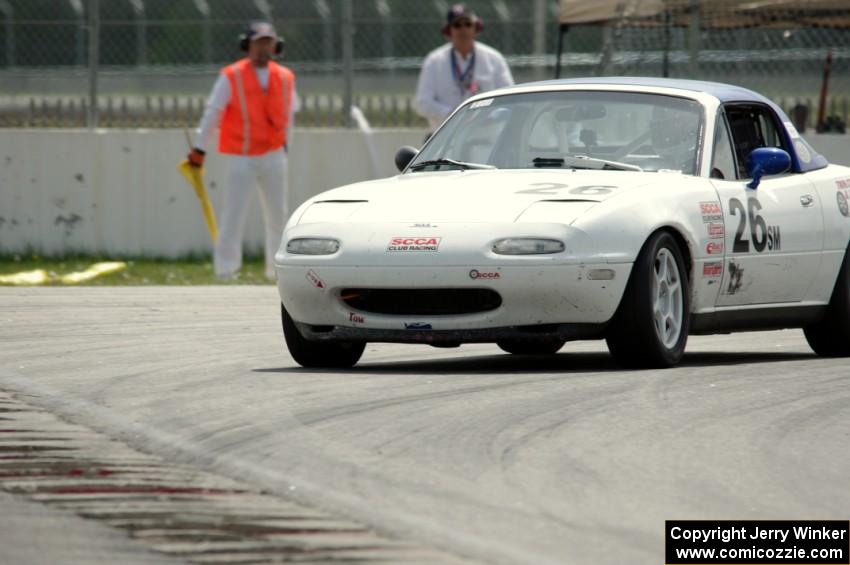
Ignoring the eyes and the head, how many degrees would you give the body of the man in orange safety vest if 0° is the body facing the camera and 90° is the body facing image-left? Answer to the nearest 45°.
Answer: approximately 315°

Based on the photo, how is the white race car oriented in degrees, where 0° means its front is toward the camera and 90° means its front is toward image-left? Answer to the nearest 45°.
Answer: approximately 45°

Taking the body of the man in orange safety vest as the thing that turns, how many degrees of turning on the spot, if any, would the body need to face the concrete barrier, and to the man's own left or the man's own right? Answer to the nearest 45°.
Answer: approximately 180°

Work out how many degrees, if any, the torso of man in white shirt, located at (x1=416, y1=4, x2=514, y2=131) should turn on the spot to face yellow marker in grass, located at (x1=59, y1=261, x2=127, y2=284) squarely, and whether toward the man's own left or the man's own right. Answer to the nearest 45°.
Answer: approximately 90° to the man's own right

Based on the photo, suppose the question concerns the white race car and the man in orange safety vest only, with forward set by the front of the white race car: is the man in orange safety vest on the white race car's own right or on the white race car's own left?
on the white race car's own right

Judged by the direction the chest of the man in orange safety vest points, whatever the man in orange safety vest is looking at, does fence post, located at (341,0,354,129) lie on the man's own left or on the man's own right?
on the man's own left

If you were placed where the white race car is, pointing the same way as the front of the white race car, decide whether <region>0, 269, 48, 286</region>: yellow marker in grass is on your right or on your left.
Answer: on your right

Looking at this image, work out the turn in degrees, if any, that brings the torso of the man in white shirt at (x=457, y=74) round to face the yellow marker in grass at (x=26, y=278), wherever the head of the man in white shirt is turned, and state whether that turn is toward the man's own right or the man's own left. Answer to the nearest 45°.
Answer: approximately 90° to the man's own right
